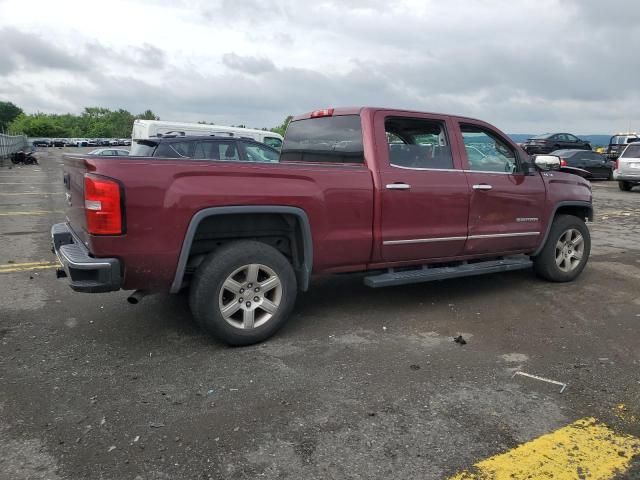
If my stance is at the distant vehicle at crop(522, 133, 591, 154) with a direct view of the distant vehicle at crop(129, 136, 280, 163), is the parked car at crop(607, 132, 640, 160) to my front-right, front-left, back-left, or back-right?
back-left

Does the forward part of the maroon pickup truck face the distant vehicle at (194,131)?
no

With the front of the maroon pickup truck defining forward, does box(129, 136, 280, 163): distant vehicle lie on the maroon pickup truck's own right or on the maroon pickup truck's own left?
on the maroon pickup truck's own left

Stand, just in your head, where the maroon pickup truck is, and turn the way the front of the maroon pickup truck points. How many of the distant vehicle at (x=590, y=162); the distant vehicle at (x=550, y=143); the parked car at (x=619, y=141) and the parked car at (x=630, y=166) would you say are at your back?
0

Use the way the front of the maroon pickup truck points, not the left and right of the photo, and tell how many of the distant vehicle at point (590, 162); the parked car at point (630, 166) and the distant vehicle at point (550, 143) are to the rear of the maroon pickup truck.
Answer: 0

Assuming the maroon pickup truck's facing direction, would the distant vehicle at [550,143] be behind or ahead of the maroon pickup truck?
ahead

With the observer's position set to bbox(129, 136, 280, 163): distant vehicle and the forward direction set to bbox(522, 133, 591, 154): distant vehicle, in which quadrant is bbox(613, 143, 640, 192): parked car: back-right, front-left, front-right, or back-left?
front-right

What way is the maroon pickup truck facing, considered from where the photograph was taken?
facing away from the viewer and to the right of the viewer

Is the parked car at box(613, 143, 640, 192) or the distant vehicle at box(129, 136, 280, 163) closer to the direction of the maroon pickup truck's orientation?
the parked car

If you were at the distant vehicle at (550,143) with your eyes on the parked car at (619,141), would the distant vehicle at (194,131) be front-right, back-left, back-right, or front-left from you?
back-right

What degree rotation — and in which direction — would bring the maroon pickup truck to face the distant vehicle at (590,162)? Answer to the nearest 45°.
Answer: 0° — it already faces it

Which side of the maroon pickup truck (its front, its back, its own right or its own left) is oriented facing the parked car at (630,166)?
front

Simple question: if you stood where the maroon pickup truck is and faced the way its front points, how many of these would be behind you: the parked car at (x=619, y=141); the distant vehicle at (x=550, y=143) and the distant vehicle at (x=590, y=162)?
0
